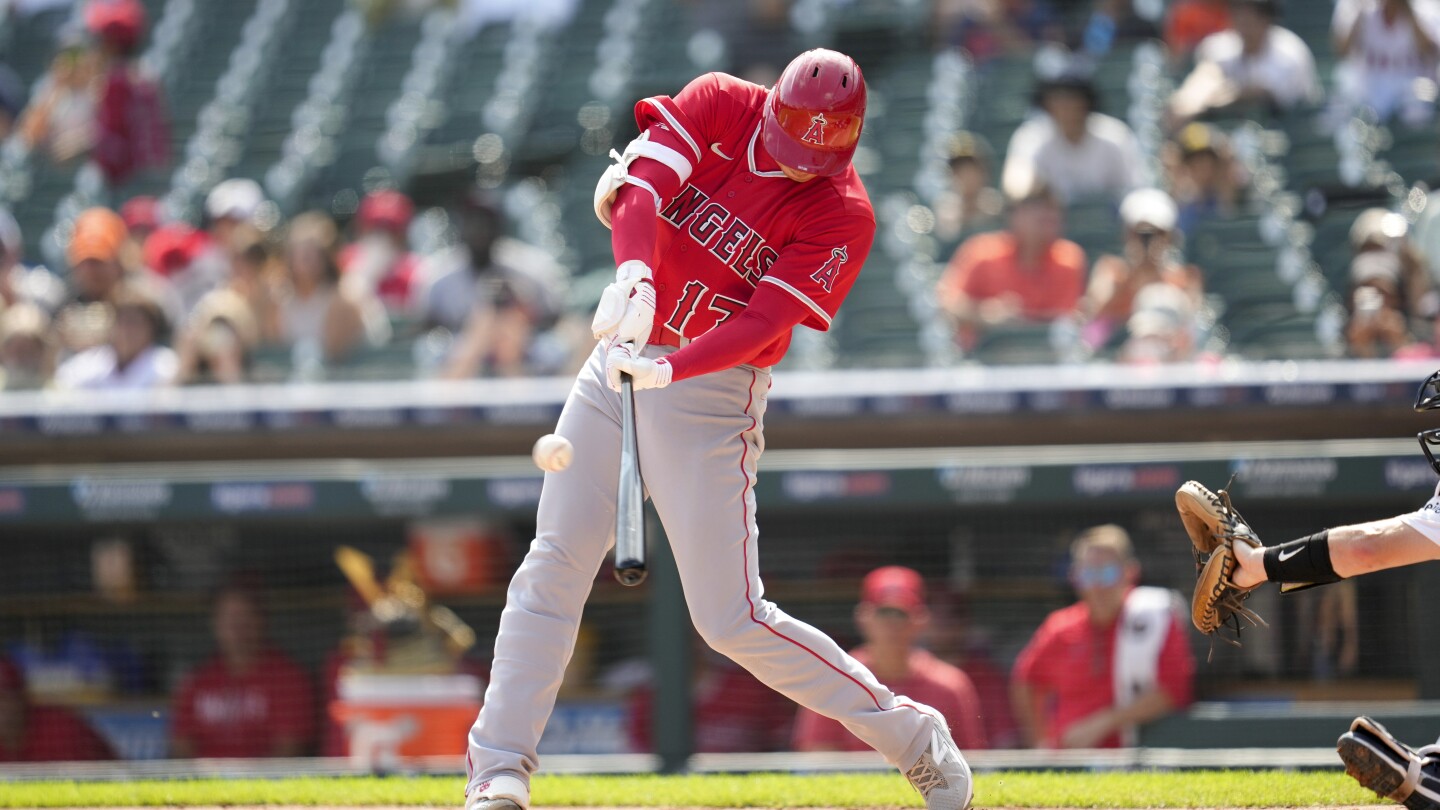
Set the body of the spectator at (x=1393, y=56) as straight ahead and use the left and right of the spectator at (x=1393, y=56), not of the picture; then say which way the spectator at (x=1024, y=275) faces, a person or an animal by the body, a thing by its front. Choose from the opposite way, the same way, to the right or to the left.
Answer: the same way

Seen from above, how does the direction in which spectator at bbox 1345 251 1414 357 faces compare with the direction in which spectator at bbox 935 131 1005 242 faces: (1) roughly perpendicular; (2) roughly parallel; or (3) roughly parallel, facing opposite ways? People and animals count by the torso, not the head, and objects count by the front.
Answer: roughly parallel

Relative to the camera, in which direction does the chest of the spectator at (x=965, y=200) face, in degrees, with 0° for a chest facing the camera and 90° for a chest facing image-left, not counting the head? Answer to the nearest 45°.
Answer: approximately 0°

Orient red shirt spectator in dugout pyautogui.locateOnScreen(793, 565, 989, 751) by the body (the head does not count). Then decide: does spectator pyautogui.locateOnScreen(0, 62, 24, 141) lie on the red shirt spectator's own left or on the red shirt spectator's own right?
on the red shirt spectator's own right

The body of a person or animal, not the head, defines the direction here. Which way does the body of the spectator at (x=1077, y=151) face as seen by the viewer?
toward the camera

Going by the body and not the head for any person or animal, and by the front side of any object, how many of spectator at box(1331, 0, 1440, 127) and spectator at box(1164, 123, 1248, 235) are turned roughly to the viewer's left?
0

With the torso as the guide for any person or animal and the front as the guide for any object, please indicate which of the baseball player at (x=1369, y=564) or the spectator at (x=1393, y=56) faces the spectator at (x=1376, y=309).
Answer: the spectator at (x=1393, y=56)

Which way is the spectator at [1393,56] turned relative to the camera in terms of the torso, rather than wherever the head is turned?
toward the camera

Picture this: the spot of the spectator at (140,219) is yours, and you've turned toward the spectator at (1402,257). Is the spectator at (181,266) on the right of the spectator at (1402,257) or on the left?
right

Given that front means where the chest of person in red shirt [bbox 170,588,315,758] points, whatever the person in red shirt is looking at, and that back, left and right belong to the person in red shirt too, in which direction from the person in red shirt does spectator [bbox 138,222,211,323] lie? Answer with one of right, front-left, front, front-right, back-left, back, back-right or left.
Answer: back

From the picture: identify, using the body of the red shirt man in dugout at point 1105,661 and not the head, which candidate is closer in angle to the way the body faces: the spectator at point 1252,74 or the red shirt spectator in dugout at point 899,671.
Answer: the red shirt spectator in dugout

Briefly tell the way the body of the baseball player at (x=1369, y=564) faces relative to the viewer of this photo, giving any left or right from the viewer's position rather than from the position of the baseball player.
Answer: facing to the left of the viewer

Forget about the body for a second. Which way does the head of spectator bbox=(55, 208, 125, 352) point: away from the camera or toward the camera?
toward the camera

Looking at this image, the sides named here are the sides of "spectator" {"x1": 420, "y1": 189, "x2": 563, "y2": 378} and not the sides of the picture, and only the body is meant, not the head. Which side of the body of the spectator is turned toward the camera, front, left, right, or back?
front

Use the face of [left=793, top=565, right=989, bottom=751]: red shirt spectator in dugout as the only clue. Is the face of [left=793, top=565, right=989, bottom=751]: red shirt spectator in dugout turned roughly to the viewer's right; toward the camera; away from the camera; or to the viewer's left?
toward the camera

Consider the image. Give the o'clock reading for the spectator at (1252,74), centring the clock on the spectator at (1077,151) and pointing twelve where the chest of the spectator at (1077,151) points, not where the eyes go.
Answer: the spectator at (1252,74) is roughly at 8 o'clock from the spectator at (1077,151).

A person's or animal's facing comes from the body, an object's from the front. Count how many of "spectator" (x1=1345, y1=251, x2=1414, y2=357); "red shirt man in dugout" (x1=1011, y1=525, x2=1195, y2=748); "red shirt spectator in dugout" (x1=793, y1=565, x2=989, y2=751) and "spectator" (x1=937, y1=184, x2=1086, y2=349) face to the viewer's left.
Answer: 0

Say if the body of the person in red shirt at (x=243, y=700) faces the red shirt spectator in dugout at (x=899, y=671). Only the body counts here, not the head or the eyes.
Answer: no

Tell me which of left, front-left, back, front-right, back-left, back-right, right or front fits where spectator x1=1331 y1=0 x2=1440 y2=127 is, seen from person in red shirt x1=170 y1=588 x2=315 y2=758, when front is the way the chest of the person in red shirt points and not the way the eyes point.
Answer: left

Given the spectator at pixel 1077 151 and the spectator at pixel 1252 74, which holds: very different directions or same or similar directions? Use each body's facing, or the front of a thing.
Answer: same or similar directions
